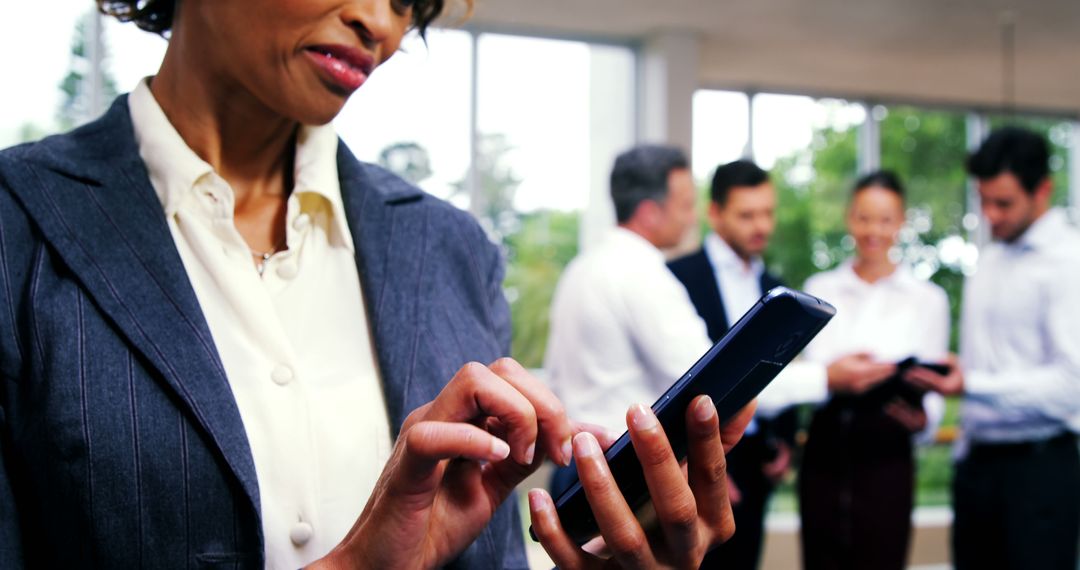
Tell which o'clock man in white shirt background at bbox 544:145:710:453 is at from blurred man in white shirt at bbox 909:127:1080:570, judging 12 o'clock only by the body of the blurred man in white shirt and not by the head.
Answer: The man in white shirt background is roughly at 12 o'clock from the blurred man in white shirt.

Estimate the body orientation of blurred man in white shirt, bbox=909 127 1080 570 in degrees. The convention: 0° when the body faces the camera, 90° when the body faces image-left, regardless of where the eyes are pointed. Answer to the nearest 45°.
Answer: approximately 45°

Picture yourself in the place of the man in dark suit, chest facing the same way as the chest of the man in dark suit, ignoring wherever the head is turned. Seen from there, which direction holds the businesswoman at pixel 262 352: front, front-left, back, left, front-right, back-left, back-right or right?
front-right

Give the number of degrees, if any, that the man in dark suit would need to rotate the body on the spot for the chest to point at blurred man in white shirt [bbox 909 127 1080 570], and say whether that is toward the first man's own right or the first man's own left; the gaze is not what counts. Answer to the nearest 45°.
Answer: approximately 45° to the first man's own left

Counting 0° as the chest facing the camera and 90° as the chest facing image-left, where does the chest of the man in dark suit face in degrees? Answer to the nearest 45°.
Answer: approximately 315°

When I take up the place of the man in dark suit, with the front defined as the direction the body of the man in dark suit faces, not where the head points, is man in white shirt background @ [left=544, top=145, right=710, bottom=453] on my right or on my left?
on my right

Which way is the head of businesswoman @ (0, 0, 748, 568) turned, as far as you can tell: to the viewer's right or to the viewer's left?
to the viewer's right

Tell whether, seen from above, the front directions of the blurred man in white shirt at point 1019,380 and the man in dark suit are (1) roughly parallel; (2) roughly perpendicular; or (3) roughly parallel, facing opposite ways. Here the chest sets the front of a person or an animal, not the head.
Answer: roughly perpendicular

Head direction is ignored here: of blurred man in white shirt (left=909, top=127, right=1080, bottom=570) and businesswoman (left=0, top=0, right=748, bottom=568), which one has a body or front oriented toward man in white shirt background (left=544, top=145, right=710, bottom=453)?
the blurred man in white shirt
